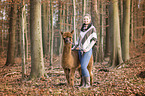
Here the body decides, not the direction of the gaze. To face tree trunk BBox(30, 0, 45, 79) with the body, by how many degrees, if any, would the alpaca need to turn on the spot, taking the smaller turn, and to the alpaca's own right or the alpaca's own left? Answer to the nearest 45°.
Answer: approximately 90° to the alpaca's own right

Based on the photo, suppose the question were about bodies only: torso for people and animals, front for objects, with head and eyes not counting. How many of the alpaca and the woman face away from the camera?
0

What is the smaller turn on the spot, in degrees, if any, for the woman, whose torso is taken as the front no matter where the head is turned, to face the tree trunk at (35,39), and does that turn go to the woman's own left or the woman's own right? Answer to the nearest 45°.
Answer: approximately 90° to the woman's own right

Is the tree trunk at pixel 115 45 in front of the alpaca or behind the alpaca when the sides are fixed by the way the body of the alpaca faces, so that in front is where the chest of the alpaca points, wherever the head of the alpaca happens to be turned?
behind

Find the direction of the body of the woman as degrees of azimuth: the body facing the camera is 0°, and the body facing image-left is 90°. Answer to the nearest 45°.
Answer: approximately 45°
